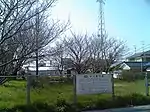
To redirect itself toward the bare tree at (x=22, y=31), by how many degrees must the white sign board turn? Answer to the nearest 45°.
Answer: approximately 90° to its right

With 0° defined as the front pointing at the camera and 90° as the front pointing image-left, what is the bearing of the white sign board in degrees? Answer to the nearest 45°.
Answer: approximately 0°
